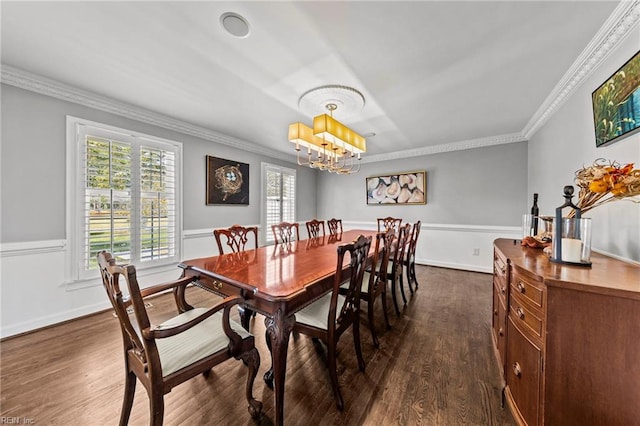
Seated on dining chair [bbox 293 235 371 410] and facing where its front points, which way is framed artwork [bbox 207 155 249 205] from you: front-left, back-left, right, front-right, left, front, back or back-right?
front

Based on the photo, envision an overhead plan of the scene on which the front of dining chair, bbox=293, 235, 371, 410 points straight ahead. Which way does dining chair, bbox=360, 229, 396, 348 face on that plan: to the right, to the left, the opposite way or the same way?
the same way

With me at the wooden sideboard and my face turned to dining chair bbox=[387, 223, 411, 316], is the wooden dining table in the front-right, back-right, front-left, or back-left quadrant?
front-left

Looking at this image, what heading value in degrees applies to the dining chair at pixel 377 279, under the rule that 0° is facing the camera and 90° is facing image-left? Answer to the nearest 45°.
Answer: approximately 135°

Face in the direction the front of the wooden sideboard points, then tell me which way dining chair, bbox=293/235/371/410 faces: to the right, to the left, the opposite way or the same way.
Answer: the same way

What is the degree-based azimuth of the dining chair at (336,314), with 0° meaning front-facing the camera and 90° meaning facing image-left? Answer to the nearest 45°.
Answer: approximately 135°

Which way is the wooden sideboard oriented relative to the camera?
to the viewer's left

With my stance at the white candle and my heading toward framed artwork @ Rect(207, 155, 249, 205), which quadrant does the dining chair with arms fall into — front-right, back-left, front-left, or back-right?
front-left

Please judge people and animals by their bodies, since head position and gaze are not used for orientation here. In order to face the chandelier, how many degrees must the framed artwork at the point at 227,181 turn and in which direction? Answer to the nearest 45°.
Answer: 0° — it already faces it

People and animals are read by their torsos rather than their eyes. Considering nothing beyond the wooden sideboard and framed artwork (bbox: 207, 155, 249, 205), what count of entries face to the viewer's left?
1

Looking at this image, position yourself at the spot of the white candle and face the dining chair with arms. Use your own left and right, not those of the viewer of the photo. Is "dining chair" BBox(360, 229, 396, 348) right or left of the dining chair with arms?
right

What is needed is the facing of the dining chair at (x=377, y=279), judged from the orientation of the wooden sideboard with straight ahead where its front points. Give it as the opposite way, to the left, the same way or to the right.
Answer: the same way

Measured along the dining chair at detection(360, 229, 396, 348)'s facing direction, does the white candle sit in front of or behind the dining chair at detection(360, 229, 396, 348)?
behind

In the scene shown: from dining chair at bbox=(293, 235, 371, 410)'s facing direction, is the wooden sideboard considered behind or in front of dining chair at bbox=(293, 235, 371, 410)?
behind

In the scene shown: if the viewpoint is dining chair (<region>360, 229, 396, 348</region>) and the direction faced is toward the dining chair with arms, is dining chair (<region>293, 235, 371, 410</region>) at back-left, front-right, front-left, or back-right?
front-left

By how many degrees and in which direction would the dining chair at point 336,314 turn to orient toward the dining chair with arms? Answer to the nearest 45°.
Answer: approximately 90° to its left

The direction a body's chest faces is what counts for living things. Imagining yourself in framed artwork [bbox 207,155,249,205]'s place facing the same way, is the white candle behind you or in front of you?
in front
